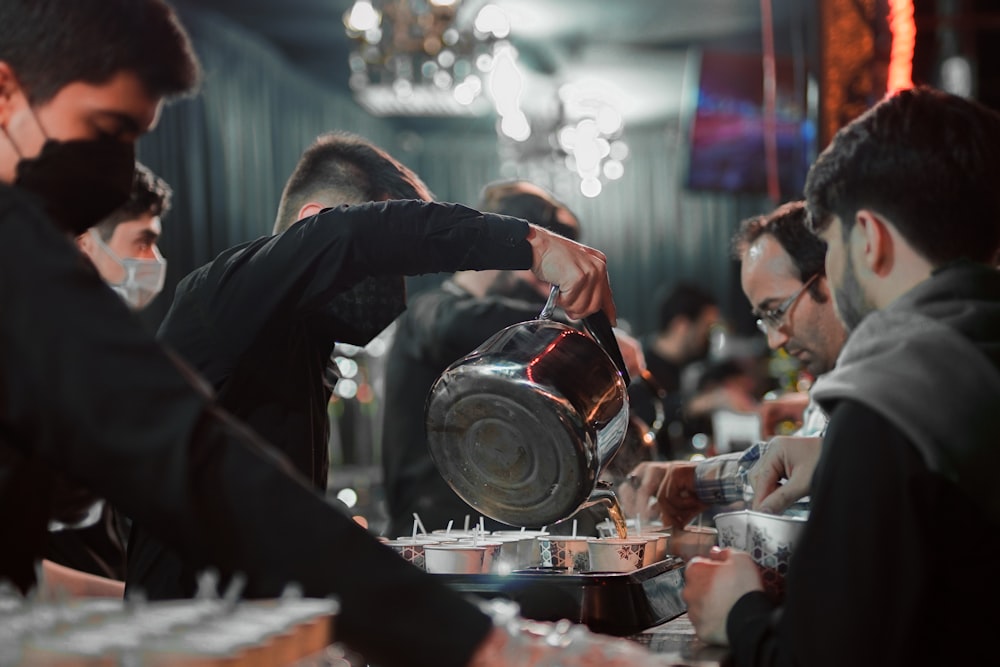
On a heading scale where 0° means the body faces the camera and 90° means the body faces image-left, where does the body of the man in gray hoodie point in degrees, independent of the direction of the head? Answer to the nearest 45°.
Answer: approximately 135°

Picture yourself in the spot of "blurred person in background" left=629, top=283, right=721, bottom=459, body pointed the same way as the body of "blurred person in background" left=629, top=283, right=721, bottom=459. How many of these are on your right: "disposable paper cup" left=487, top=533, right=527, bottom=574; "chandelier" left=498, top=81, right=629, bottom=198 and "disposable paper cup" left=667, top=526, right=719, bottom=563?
2

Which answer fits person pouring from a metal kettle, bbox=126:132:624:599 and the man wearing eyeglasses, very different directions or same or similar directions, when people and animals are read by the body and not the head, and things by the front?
very different directions

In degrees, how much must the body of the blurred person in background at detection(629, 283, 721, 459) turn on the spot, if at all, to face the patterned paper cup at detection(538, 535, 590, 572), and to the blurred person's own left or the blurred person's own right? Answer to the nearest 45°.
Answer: approximately 90° to the blurred person's own right

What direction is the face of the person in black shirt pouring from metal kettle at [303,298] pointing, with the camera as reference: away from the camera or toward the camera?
away from the camera

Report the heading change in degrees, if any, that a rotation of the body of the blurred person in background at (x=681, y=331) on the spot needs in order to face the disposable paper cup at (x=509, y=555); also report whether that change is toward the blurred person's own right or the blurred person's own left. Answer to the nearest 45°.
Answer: approximately 90° to the blurred person's own right
